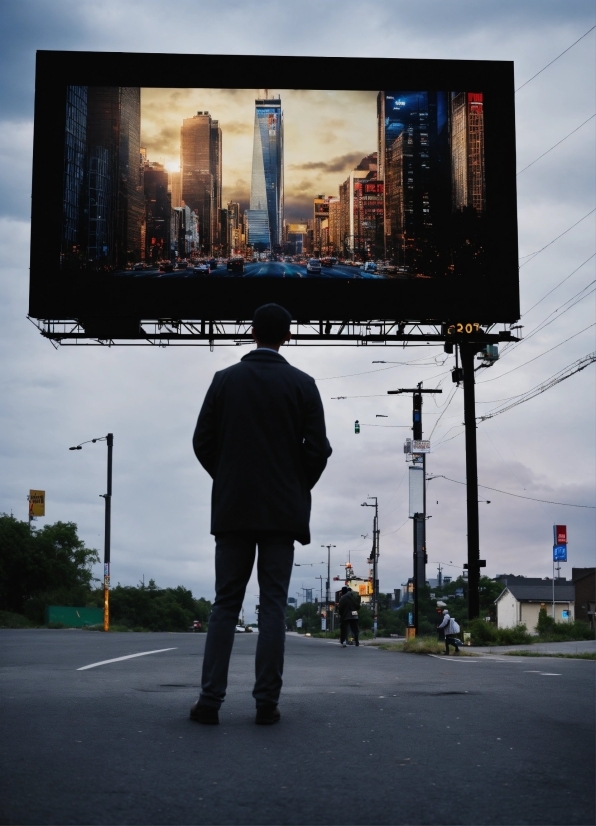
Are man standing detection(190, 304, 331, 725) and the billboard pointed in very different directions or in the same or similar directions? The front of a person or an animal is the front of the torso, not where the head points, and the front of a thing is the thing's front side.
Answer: very different directions

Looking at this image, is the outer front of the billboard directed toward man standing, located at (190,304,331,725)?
yes

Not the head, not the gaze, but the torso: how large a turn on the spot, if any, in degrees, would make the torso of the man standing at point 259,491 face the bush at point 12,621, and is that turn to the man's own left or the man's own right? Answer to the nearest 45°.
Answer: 0° — they already face it

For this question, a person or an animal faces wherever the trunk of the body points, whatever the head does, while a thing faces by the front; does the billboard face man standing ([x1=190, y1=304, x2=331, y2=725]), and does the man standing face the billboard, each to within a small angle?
yes

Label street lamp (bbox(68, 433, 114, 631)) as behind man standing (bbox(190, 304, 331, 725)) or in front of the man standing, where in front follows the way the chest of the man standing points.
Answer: in front

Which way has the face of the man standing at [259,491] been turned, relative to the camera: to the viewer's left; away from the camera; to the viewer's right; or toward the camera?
away from the camera

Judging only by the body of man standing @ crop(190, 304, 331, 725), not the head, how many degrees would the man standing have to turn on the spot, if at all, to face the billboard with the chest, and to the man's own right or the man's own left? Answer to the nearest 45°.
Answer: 0° — they already face it

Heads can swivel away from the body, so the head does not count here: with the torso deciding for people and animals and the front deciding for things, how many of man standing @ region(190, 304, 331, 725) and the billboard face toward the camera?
1

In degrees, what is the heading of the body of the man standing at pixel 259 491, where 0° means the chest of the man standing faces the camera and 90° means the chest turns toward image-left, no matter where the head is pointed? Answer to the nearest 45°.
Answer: approximately 180°
